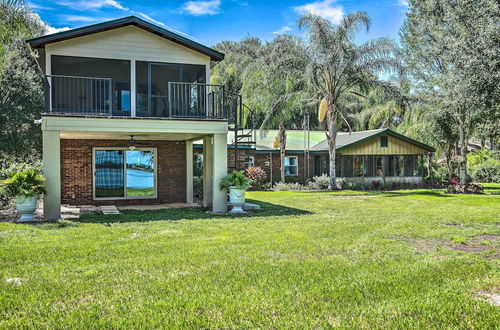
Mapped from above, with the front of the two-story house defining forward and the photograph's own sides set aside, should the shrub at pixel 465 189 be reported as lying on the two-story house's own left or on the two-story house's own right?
on the two-story house's own left

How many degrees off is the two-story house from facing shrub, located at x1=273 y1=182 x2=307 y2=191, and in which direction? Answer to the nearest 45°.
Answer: approximately 135° to its left

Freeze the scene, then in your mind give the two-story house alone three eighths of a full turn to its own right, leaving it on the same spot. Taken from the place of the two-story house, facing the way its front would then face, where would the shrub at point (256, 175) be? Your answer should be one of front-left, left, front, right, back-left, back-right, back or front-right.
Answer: right

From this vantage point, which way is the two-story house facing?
toward the camera

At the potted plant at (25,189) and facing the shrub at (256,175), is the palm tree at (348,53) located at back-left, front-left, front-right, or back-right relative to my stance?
front-right

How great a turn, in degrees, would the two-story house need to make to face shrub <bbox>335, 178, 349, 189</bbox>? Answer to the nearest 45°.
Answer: approximately 135° to its left

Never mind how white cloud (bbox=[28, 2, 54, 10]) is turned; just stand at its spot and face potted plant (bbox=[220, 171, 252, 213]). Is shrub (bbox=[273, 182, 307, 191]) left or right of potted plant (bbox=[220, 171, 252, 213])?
left

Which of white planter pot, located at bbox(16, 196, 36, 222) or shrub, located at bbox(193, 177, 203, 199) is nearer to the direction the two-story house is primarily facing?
the white planter pot

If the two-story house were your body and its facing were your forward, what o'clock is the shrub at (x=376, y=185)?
The shrub is roughly at 8 o'clock from the two-story house.

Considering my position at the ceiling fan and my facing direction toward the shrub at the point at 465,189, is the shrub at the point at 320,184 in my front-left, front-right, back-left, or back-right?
front-left
